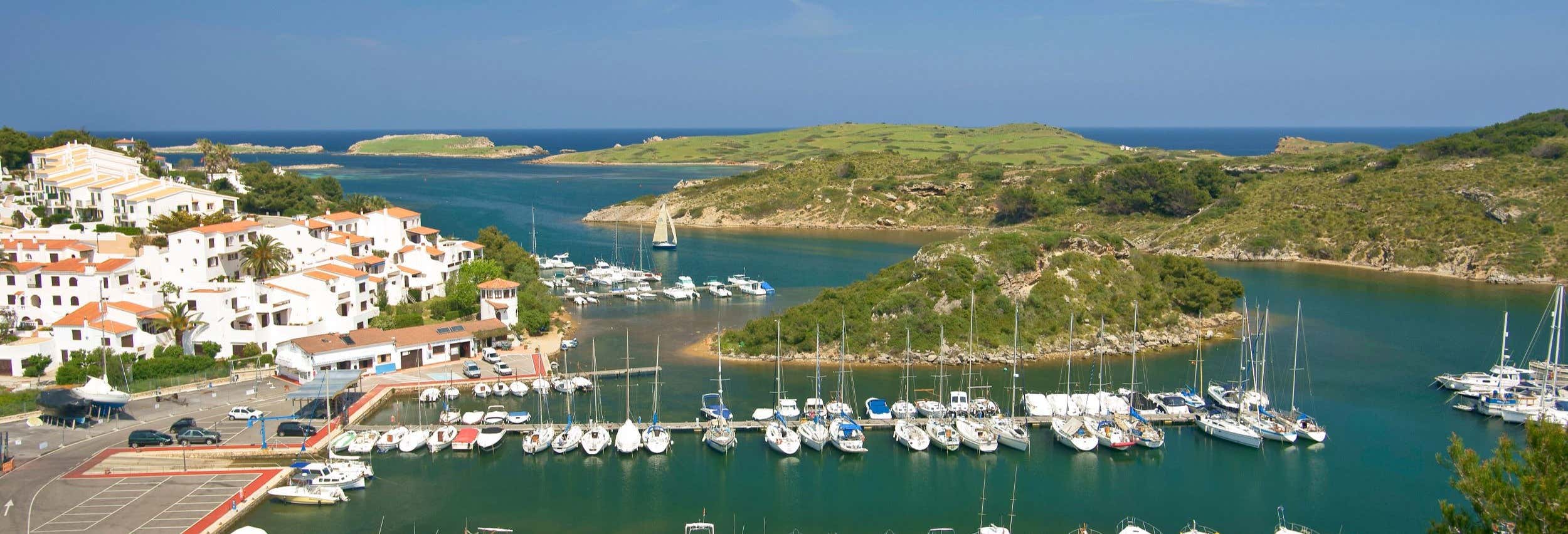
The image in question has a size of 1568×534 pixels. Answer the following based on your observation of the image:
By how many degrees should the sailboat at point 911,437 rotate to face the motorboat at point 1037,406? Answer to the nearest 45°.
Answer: approximately 90° to its left

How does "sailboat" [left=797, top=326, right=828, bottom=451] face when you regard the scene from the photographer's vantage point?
facing the viewer

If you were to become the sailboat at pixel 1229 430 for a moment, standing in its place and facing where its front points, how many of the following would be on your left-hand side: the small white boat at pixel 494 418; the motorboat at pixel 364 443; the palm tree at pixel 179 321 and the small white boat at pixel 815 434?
0

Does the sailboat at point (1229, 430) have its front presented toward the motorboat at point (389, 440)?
no

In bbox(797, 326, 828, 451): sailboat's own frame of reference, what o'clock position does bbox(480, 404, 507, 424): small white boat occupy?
The small white boat is roughly at 3 o'clock from the sailboat.

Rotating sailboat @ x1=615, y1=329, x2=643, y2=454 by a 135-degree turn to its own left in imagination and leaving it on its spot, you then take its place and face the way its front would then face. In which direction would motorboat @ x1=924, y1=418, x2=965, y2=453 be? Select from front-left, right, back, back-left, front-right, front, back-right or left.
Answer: back-left

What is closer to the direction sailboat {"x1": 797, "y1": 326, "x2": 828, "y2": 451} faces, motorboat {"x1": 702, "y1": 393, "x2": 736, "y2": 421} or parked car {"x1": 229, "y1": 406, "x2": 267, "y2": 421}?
the parked car

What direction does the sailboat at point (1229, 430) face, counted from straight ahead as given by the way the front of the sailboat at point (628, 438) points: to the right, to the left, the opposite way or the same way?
the same way

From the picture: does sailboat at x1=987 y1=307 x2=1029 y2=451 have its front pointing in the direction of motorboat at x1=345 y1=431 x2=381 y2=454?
no

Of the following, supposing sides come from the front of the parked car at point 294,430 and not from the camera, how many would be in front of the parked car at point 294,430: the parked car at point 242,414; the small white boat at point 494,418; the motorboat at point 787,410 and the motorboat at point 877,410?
3

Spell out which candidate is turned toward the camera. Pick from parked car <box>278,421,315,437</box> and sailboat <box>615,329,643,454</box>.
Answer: the sailboat

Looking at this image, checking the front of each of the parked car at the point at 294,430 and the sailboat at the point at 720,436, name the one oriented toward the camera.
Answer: the sailboat

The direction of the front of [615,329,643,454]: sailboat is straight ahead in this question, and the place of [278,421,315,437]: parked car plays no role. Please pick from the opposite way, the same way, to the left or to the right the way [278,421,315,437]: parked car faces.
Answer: to the left

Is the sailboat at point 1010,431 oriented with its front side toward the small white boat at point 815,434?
no

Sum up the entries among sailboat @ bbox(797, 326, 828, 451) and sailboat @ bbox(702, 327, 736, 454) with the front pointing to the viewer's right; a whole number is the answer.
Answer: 0

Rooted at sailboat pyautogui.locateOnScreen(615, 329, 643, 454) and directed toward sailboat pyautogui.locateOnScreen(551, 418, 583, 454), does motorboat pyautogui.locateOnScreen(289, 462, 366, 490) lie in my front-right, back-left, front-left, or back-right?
front-left

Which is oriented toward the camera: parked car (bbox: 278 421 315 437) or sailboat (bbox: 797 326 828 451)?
the sailboat

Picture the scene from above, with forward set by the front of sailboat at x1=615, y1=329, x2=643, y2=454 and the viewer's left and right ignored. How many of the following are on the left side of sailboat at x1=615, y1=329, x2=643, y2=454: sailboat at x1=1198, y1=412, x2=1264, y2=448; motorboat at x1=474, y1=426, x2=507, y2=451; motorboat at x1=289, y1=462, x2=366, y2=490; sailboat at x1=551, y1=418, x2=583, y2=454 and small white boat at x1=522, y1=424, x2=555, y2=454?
1

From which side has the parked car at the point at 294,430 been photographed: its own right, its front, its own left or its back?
right

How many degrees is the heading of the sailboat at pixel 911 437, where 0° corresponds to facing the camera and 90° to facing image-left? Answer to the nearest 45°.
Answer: approximately 315°
